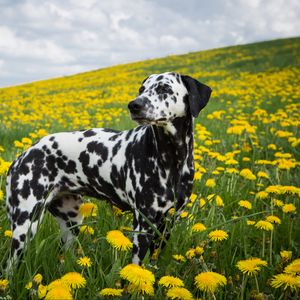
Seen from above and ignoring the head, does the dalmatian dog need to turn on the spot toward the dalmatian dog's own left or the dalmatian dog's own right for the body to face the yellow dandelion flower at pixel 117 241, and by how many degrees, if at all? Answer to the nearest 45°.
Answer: approximately 90° to the dalmatian dog's own right

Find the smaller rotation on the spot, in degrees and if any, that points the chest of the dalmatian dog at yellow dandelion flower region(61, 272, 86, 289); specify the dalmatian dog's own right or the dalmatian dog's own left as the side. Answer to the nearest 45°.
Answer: approximately 90° to the dalmatian dog's own right

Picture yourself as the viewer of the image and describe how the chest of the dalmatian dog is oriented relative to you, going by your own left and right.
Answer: facing to the right of the viewer

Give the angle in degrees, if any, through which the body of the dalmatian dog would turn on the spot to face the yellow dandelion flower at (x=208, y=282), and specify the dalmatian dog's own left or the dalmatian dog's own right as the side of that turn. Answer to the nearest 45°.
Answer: approximately 90° to the dalmatian dog's own right

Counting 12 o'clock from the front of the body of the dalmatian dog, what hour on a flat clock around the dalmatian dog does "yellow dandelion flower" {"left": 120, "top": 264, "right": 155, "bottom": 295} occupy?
The yellow dandelion flower is roughly at 3 o'clock from the dalmatian dog.

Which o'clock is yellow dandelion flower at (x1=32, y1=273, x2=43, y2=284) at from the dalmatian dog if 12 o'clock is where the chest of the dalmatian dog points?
The yellow dandelion flower is roughly at 4 o'clock from the dalmatian dog.

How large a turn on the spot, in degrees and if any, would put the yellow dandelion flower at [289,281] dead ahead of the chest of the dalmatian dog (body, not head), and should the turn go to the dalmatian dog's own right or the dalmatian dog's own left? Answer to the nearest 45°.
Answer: approximately 45° to the dalmatian dog's own right
